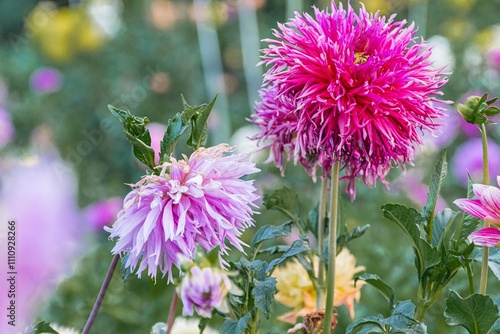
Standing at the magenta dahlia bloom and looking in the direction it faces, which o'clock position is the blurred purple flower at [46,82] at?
The blurred purple flower is roughly at 5 o'clock from the magenta dahlia bloom.

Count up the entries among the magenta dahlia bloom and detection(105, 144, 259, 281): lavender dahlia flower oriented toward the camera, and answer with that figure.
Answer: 2

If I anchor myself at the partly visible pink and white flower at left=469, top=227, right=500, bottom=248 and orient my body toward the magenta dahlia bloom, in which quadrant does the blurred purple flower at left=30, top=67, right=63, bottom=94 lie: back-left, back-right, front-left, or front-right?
front-right

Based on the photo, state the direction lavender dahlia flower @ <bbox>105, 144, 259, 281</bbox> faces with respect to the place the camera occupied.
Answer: facing the viewer

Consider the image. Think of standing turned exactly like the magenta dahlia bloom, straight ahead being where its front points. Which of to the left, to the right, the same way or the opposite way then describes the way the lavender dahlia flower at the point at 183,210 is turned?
the same way

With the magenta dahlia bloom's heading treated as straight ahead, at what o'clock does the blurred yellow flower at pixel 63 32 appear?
The blurred yellow flower is roughly at 5 o'clock from the magenta dahlia bloom.

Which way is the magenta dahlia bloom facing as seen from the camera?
toward the camera

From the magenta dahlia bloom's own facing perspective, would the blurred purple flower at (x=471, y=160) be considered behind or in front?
behind

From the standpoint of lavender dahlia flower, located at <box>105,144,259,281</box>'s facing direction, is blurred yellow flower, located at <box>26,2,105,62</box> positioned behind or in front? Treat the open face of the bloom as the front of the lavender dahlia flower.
behind

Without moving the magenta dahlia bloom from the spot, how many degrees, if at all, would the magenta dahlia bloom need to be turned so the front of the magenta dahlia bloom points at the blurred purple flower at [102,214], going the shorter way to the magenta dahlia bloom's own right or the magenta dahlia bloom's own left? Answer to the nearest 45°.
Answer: approximately 135° to the magenta dahlia bloom's own right

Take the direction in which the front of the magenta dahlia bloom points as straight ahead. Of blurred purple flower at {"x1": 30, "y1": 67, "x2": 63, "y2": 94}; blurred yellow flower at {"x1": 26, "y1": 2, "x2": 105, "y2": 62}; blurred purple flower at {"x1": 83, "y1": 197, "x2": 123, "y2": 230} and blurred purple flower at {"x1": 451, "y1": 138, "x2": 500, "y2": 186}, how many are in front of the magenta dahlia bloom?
0
